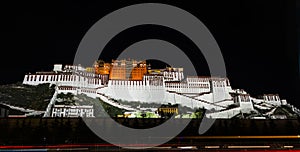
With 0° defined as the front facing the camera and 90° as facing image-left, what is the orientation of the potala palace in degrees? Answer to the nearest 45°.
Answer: approximately 0°
